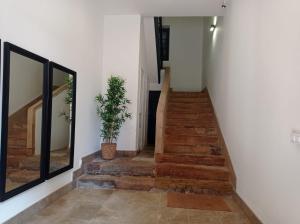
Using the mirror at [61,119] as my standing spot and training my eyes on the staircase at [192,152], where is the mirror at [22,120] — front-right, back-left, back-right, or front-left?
back-right

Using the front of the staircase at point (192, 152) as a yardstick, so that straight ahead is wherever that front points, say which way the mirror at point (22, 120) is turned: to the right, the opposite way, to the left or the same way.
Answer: to the left

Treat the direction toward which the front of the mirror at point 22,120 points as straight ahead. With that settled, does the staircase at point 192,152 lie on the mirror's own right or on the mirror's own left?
on the mirror's own left

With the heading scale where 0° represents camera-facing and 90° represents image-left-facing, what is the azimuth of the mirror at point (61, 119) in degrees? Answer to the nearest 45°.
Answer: approximately 315°

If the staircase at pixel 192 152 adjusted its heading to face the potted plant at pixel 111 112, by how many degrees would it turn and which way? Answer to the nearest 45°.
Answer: approximately 90° to its right

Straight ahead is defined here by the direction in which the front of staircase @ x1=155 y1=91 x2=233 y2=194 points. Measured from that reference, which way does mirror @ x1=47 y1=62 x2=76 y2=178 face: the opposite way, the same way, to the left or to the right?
to the left

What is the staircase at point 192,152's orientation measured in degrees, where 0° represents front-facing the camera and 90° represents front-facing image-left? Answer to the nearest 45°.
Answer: approximately 0°

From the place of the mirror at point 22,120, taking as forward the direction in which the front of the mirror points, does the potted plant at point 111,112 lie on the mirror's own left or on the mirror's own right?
on the mirror's own left

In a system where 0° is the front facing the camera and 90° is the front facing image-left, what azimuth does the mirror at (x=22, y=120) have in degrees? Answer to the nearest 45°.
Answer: approximately 315°

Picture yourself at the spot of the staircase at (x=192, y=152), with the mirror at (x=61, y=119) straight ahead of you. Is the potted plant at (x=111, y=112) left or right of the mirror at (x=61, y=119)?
right

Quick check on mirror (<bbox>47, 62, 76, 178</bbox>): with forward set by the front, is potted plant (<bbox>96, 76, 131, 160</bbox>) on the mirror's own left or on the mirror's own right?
on the mirror's own left

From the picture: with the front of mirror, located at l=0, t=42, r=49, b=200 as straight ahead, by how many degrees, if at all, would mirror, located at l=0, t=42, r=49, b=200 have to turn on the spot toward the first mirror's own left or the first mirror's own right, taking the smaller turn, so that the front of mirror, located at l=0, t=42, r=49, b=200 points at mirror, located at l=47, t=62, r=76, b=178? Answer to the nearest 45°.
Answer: approximately 90° to the first mirror's own left

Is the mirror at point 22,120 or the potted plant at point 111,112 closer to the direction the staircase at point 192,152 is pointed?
the mirror
